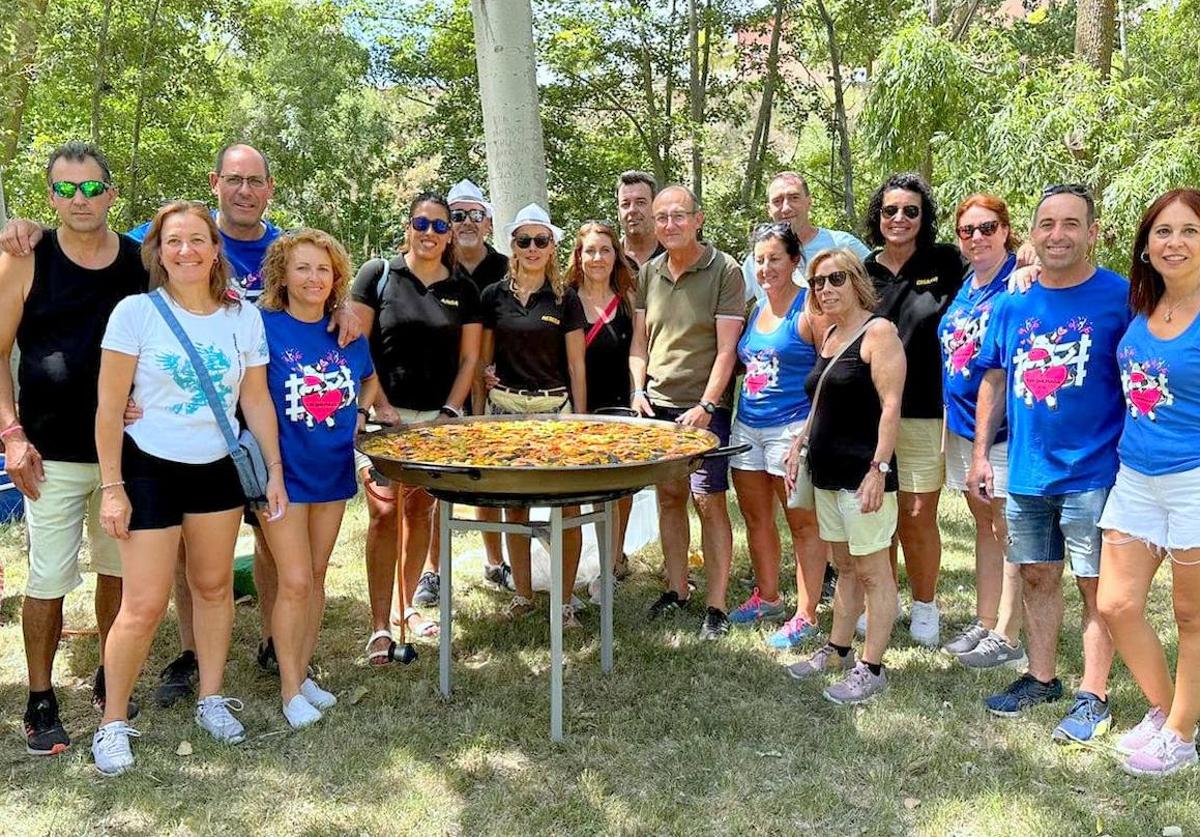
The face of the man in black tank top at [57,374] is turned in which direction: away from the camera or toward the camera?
toward the camera

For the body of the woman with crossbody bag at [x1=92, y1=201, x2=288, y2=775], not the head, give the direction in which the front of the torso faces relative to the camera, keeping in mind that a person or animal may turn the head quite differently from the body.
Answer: toward the camera

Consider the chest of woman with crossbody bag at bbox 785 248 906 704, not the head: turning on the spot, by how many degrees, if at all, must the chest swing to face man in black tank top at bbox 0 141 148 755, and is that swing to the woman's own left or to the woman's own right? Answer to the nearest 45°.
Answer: approximately 45° to the woman's own right

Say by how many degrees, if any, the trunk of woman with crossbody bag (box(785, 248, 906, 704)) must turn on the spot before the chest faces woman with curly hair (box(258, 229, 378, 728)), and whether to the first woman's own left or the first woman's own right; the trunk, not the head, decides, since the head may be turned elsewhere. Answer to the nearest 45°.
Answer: approximately 45° to the first woman's own right

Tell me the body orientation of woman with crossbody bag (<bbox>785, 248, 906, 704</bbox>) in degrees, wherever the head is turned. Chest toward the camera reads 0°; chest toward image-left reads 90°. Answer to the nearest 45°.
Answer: approximately 45°

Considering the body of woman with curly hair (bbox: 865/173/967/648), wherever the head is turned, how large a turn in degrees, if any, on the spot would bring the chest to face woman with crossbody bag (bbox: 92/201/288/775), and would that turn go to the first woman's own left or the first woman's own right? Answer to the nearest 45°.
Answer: approximately 45° to the first woman's own right

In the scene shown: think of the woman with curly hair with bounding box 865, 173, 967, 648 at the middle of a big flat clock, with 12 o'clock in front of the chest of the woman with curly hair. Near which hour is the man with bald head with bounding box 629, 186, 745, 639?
The man with bald head is roughly at 3 o'clock from the woman with curly hair.

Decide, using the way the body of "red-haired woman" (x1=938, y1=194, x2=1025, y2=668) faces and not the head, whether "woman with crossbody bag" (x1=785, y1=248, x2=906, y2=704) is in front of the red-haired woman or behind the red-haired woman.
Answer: in front

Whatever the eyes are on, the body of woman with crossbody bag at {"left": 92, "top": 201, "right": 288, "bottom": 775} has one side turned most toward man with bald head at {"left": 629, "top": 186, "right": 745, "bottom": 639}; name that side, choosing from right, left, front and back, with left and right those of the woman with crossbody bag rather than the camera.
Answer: left

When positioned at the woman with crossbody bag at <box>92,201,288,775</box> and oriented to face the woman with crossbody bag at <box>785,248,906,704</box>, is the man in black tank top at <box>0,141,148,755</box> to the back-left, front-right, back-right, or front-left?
back-left

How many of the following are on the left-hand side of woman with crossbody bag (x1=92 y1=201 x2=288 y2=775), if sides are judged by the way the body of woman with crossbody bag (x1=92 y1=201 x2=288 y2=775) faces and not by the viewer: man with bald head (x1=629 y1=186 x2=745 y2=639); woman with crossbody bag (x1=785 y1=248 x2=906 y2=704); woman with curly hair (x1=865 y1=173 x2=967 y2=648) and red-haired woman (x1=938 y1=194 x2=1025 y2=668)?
4

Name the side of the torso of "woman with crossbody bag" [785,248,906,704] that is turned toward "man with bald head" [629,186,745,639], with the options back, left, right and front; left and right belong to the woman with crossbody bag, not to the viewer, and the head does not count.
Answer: right

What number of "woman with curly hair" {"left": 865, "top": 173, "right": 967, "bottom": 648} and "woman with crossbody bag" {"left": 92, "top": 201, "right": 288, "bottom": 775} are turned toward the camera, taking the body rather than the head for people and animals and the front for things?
2

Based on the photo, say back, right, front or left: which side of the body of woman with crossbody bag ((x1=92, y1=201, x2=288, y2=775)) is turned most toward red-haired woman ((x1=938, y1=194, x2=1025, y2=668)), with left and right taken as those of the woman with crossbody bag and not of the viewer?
left

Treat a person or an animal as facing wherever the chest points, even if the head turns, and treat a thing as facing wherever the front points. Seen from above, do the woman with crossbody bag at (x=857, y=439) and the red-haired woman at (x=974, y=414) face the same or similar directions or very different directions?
same or similar directions

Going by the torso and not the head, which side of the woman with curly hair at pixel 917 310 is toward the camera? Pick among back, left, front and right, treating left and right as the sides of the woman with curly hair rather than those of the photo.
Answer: front
